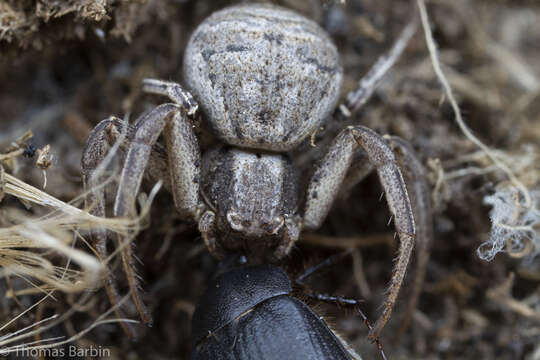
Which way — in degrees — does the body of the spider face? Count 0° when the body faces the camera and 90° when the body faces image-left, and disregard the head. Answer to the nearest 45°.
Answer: approximately 0°
